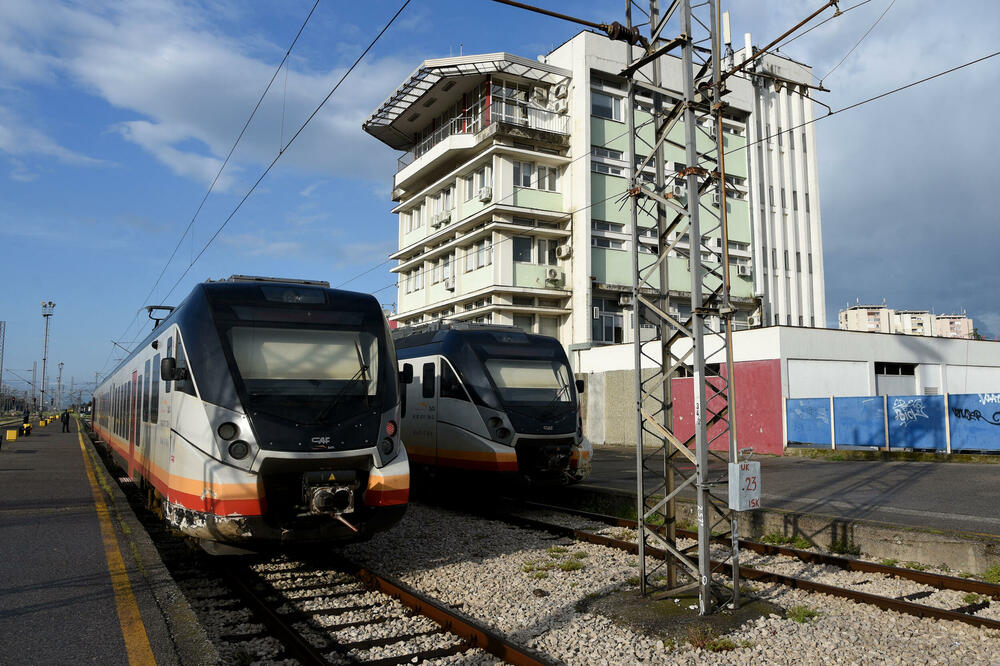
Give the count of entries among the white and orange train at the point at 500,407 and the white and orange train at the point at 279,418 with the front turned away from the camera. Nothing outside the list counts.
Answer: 0

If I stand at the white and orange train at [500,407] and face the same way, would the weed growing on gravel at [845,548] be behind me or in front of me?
in front

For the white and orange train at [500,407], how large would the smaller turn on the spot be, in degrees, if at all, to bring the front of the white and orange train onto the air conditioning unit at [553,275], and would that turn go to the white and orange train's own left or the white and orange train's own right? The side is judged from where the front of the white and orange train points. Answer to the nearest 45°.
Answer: approximately 135° to the white and orange train's own left

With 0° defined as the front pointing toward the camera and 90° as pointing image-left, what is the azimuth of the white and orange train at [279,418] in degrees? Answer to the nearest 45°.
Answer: approximately 315°

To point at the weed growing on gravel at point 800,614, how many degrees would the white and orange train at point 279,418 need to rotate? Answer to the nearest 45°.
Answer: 0° — it already faces it

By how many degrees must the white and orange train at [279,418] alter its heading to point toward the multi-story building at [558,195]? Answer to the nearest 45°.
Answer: approximately 90° to its left

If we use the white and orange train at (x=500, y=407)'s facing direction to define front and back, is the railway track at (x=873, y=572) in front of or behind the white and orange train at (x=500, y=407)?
in front

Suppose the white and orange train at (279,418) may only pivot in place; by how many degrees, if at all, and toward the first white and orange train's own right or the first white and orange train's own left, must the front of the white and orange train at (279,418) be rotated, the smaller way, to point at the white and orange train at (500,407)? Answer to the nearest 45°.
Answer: approximately 90° to the first white and orange train's own left

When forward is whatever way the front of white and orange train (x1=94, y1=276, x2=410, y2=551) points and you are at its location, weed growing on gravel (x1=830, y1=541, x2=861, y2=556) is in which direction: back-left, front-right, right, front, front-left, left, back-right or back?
front-left

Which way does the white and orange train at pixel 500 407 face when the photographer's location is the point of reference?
facing the viewer and to the right of the viewer

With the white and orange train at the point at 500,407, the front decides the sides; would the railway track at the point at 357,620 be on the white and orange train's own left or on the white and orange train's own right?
on the white and orange train's own right

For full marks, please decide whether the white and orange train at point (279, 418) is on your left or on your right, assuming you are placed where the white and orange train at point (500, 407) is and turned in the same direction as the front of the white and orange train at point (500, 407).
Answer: on your right

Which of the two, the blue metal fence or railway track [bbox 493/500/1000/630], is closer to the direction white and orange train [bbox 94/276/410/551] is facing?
the railway track
